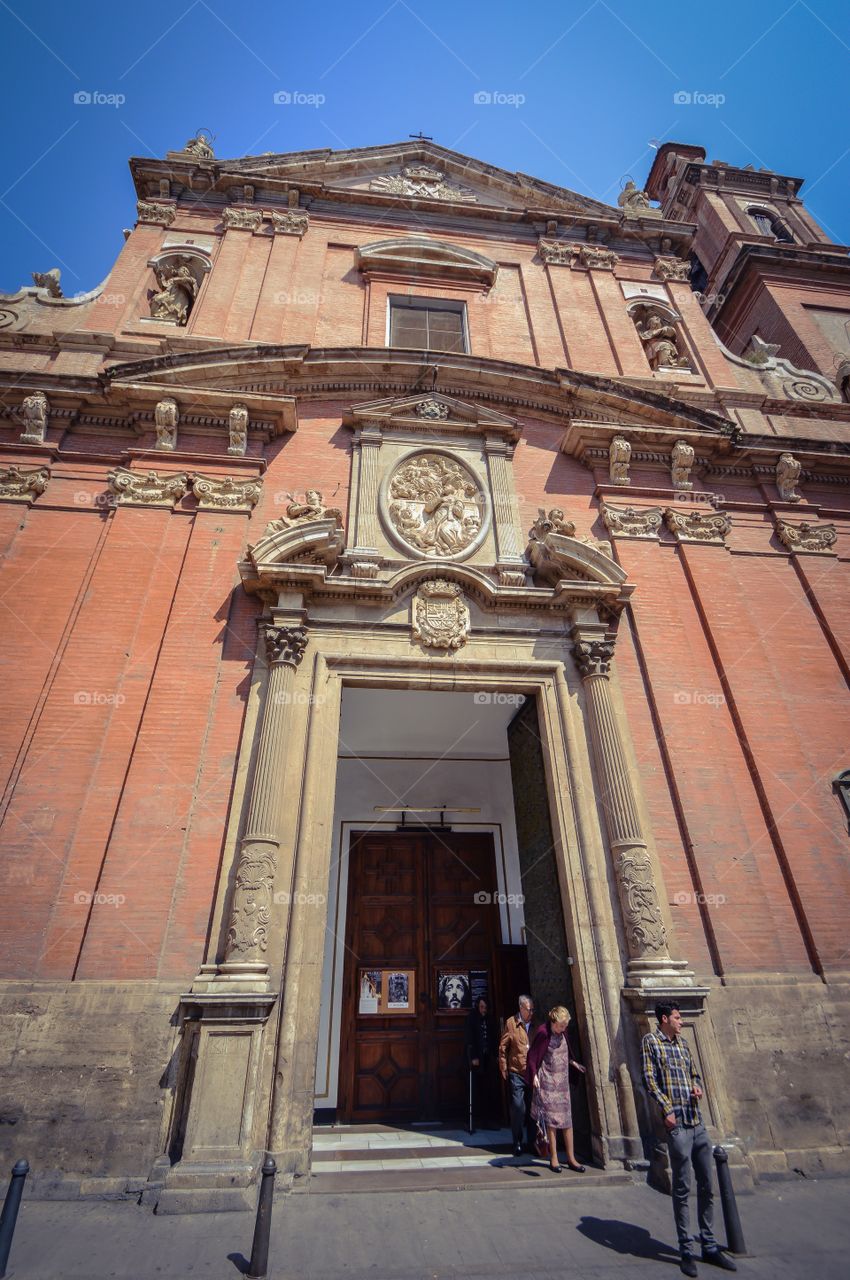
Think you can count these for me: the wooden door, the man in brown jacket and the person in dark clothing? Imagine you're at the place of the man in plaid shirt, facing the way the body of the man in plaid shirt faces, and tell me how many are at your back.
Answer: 3

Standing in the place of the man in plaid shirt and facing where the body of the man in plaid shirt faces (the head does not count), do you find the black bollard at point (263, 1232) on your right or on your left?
on your right

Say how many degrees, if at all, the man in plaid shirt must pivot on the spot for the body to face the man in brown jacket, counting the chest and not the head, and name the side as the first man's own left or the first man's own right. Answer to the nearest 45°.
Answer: approximately 180°

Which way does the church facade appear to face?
toward the camera

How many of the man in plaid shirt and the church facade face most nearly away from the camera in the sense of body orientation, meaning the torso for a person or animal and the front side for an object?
0

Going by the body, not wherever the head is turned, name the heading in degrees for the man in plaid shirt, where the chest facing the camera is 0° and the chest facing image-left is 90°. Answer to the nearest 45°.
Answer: approximately 315°

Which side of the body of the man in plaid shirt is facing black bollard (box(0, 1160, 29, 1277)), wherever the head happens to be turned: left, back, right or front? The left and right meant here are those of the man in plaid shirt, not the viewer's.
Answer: right
